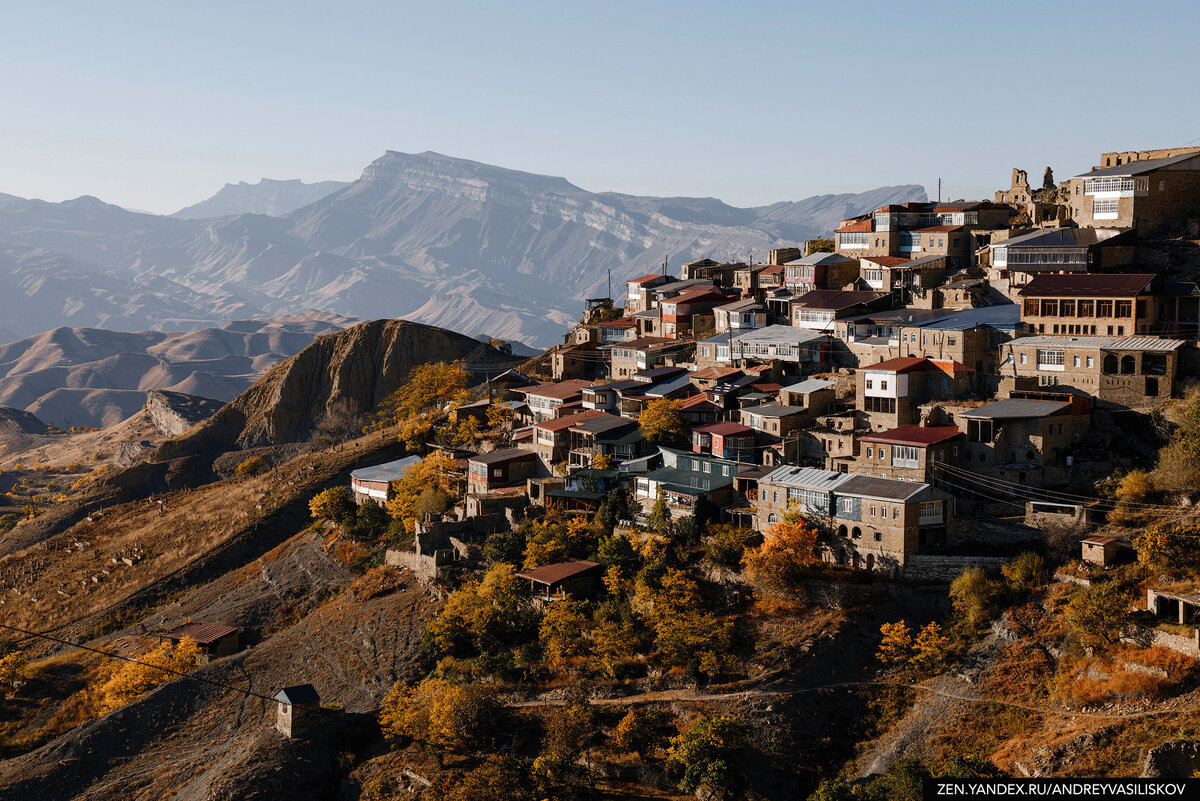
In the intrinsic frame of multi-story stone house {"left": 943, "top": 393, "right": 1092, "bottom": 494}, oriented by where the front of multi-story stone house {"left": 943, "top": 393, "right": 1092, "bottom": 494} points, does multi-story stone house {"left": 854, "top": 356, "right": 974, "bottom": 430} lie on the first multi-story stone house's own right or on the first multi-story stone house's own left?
on the first multi-story stone house's own right

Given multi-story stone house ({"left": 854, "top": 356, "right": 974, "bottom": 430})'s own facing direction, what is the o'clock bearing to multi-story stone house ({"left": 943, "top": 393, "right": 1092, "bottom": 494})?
multi-story stone house ({"left": 943, "top": 393, "right": 1092, "bottom": 494}) is roughly at 9 o'clock from multi-story stone house ({"left": 854, "top": 356, "right": 974, "bottom": 430}).

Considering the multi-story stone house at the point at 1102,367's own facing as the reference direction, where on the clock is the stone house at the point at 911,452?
The stone house is roughly at 2 o'clock from the multi-story stone house.

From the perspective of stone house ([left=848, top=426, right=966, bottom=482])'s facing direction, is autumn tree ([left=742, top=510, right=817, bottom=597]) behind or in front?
in front

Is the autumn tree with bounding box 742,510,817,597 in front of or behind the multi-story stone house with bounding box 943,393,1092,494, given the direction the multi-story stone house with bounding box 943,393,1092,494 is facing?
in front

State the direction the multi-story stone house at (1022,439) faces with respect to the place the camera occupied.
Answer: facing the viewer and to the left of the viewer

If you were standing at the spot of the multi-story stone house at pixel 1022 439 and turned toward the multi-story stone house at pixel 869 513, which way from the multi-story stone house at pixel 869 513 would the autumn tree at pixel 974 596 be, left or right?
left

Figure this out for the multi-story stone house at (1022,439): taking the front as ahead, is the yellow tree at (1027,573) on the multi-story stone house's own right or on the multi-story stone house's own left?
on the multi-story stone house's own left

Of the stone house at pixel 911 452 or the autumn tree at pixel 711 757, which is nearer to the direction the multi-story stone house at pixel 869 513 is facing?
the autumn tree

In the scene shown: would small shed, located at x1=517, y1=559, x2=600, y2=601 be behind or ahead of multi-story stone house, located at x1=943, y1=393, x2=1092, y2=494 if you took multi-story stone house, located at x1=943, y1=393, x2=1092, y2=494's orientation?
ahead

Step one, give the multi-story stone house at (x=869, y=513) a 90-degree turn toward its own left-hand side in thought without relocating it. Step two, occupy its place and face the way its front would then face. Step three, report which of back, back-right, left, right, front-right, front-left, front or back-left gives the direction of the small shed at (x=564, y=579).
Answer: back-right

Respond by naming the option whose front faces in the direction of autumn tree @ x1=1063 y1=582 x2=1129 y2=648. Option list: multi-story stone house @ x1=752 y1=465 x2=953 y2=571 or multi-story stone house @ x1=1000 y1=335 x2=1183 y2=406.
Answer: multi-story stone house @ x1=1000 y1=335 x2=1183 y2=406
